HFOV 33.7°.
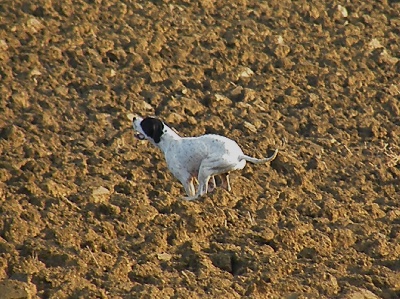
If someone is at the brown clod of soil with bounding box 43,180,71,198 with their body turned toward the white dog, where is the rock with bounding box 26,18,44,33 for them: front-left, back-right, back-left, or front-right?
back-left

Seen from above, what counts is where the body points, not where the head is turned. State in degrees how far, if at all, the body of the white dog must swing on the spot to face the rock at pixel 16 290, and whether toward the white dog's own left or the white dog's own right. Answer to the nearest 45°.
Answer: approximately 45° to the white dog's own left

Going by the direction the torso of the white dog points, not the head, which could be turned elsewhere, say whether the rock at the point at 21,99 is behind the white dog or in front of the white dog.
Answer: in front

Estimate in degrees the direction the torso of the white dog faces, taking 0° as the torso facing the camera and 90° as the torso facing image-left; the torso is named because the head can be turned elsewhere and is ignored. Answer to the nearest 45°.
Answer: approximately 90°

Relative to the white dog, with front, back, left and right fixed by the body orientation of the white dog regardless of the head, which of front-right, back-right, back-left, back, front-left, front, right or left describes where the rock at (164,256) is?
left

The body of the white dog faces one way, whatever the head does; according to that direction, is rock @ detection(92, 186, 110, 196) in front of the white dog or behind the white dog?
in front

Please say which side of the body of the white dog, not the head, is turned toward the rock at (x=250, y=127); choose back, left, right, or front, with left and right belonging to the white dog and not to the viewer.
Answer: right

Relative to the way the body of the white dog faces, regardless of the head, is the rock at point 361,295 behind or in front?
behind

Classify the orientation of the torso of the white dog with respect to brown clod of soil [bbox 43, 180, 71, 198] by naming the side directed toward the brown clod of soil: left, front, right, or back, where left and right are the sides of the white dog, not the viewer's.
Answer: front

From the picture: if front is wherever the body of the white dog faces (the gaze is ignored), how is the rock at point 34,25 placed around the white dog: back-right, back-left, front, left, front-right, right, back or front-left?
front-right
